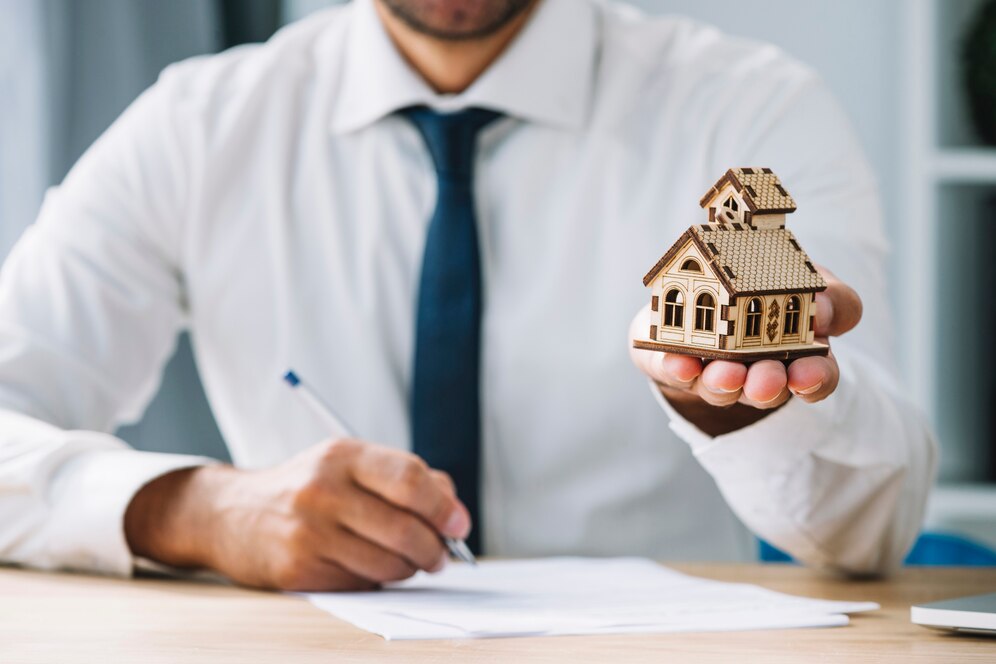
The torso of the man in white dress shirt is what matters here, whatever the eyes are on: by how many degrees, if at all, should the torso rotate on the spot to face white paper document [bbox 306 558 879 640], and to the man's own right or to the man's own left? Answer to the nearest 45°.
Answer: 0° — they already face it

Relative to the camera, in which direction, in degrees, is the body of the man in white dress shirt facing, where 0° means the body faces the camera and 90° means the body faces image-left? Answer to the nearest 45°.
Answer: approximately 0°

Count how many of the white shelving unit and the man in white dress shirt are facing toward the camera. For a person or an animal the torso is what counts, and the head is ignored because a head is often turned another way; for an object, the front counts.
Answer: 2

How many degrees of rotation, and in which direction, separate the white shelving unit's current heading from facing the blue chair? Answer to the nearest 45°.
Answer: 0° — it already faces it

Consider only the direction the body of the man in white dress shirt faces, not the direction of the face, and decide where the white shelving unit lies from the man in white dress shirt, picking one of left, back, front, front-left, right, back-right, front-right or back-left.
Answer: back-left

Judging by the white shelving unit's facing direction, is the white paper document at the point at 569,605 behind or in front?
in front

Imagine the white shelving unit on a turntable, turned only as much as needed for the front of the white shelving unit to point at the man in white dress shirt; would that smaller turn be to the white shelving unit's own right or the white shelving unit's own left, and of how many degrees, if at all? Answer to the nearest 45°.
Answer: approximately 45° to the white shelving unit's own right

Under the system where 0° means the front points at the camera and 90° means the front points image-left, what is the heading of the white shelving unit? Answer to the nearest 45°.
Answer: approximately 0°
